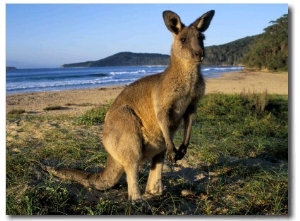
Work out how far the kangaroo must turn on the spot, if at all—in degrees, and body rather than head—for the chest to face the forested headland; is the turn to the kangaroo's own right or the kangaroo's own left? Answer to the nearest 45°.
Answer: approximately 135° to the kangaroo's own left

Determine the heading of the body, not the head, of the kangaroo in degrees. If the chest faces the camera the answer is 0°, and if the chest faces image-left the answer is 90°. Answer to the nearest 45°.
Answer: approximately 315°
